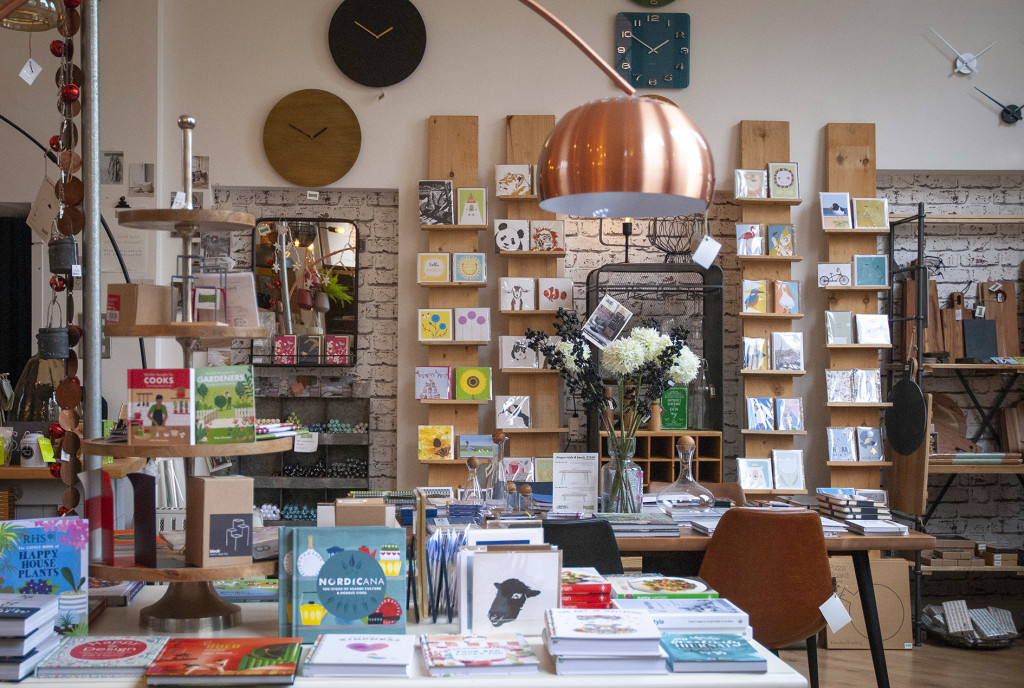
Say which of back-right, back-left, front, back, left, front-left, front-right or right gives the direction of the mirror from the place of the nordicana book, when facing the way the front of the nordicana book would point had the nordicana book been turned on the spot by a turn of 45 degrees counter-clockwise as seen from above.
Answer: back-left

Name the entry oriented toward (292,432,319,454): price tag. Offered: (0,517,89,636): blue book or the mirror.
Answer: the mirror

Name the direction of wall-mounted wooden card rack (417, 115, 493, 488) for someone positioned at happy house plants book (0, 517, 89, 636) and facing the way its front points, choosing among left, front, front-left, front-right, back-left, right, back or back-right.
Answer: back-left

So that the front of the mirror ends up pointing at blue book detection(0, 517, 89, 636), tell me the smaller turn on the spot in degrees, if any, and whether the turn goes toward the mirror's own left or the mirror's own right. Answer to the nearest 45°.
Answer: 0° — it already faces it

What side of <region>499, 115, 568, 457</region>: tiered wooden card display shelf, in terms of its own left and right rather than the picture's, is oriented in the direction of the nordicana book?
front

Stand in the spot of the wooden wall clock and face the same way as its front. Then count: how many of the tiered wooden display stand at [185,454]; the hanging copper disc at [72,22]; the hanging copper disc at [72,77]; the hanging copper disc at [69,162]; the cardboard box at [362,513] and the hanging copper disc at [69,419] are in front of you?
6

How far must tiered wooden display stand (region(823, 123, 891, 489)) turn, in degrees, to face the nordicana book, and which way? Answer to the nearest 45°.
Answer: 0° — it already faces it

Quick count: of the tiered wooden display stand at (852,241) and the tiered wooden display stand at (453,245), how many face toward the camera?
2

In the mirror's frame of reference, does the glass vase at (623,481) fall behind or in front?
in front
